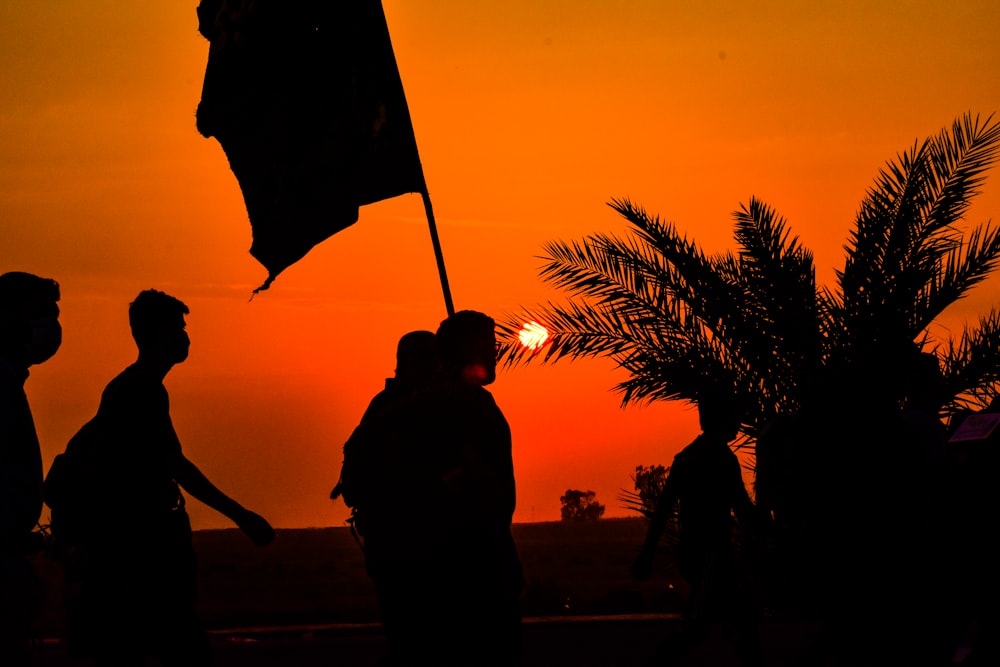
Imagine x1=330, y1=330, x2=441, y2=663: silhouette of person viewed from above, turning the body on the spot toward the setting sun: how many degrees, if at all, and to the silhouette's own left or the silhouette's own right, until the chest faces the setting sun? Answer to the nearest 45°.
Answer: approximately 45° to the silhouette's own left

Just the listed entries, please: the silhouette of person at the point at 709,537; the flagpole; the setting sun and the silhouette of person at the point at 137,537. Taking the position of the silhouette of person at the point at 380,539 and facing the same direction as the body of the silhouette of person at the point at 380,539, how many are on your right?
0

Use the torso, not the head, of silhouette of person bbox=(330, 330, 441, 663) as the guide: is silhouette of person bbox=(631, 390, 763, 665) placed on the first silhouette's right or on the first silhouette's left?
on the first silhouette's left

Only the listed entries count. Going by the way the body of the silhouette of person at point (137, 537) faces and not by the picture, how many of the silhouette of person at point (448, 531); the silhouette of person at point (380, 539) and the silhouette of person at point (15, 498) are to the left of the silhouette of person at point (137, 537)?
0

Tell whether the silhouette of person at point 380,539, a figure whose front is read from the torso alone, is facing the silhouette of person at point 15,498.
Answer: no

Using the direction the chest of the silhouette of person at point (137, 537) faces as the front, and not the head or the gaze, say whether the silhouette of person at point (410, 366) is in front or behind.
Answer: in front

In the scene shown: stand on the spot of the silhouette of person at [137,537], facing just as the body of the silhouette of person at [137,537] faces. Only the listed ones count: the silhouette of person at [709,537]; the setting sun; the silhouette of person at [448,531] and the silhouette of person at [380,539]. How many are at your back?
0

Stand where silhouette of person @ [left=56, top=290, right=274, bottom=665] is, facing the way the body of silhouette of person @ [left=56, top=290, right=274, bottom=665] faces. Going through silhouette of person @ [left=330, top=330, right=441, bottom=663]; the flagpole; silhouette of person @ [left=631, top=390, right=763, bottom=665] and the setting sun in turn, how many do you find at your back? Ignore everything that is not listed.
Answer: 0

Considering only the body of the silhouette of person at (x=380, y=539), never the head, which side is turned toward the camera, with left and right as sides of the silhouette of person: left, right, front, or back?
right

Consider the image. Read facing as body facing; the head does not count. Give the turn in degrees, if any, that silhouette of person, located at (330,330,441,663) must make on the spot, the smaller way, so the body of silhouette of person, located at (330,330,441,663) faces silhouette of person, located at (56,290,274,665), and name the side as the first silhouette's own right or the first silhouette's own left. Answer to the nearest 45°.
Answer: approximately 135° to the first silhouette's own left

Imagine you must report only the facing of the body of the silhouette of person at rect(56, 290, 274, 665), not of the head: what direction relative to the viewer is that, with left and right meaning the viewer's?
facing to the right of the viewer

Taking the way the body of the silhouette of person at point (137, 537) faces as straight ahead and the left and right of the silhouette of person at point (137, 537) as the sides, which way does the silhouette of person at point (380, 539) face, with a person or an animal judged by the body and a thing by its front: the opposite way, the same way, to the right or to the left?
the same way

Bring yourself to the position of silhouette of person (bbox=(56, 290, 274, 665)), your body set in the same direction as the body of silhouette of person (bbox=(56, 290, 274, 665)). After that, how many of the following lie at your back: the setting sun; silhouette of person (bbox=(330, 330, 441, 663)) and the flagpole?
0
